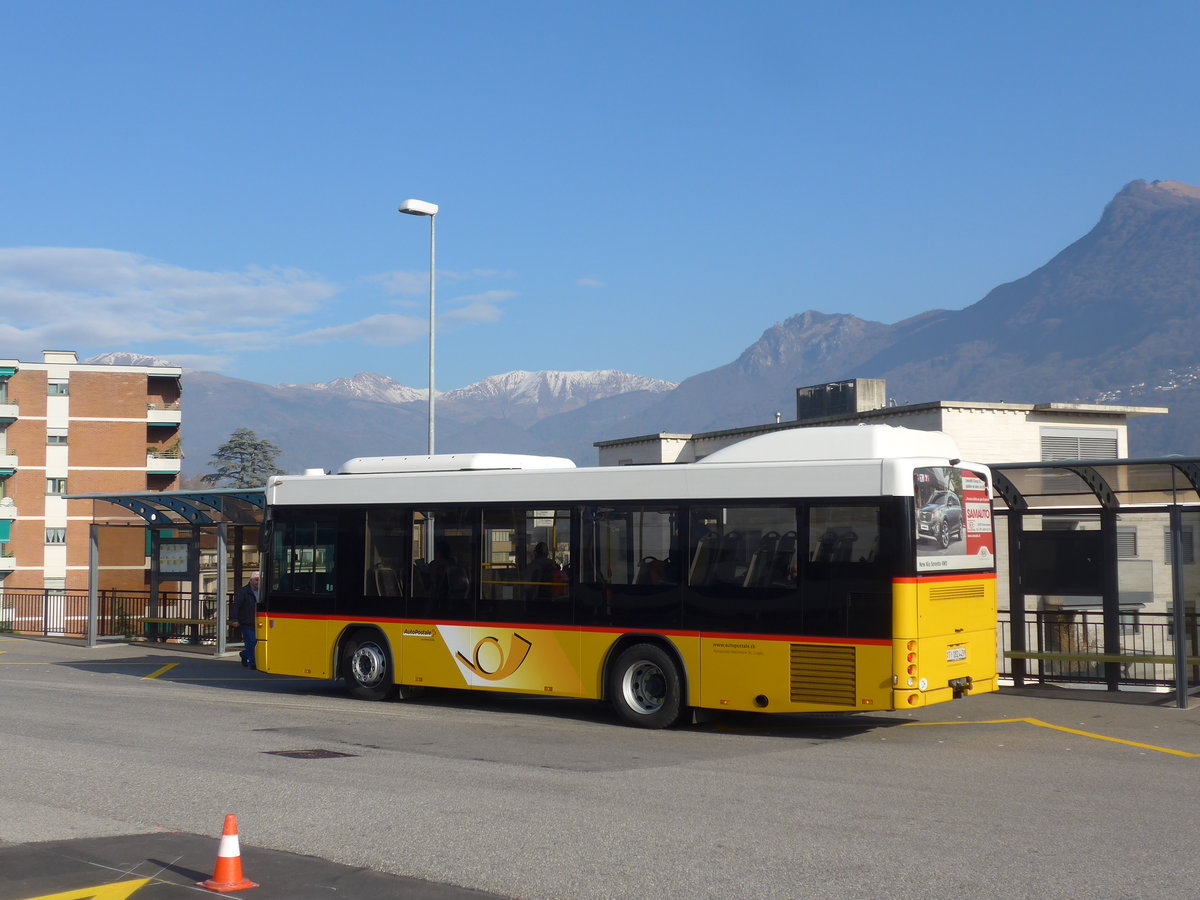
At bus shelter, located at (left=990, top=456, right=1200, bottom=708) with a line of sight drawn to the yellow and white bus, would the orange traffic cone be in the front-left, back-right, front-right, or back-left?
front-left

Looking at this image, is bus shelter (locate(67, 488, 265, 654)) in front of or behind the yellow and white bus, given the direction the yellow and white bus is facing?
in front

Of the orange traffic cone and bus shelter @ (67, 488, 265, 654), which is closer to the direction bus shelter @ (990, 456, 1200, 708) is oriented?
the orange traffic cone

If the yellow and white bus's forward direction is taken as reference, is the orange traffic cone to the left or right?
on its left

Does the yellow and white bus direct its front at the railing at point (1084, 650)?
no

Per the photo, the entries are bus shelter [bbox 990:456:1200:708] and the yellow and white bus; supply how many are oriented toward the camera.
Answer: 1

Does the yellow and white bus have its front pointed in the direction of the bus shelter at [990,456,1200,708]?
no

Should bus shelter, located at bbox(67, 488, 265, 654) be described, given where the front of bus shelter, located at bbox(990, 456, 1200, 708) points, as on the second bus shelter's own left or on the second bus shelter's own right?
on the second bus shelter's own right

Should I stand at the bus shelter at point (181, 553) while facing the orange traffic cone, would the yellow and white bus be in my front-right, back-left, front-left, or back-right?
front-left

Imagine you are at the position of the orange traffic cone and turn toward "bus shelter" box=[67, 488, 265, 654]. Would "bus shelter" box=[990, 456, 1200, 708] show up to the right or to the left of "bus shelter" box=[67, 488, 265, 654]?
right

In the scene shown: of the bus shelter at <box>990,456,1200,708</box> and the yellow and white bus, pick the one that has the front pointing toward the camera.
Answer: the bus shelter

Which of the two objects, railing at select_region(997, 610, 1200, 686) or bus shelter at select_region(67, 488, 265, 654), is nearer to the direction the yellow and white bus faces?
the bus shelter

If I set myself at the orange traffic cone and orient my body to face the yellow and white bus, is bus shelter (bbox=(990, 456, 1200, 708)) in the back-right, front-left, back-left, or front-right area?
front-right

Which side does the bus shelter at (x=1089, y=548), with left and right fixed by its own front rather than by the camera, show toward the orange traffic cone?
front
